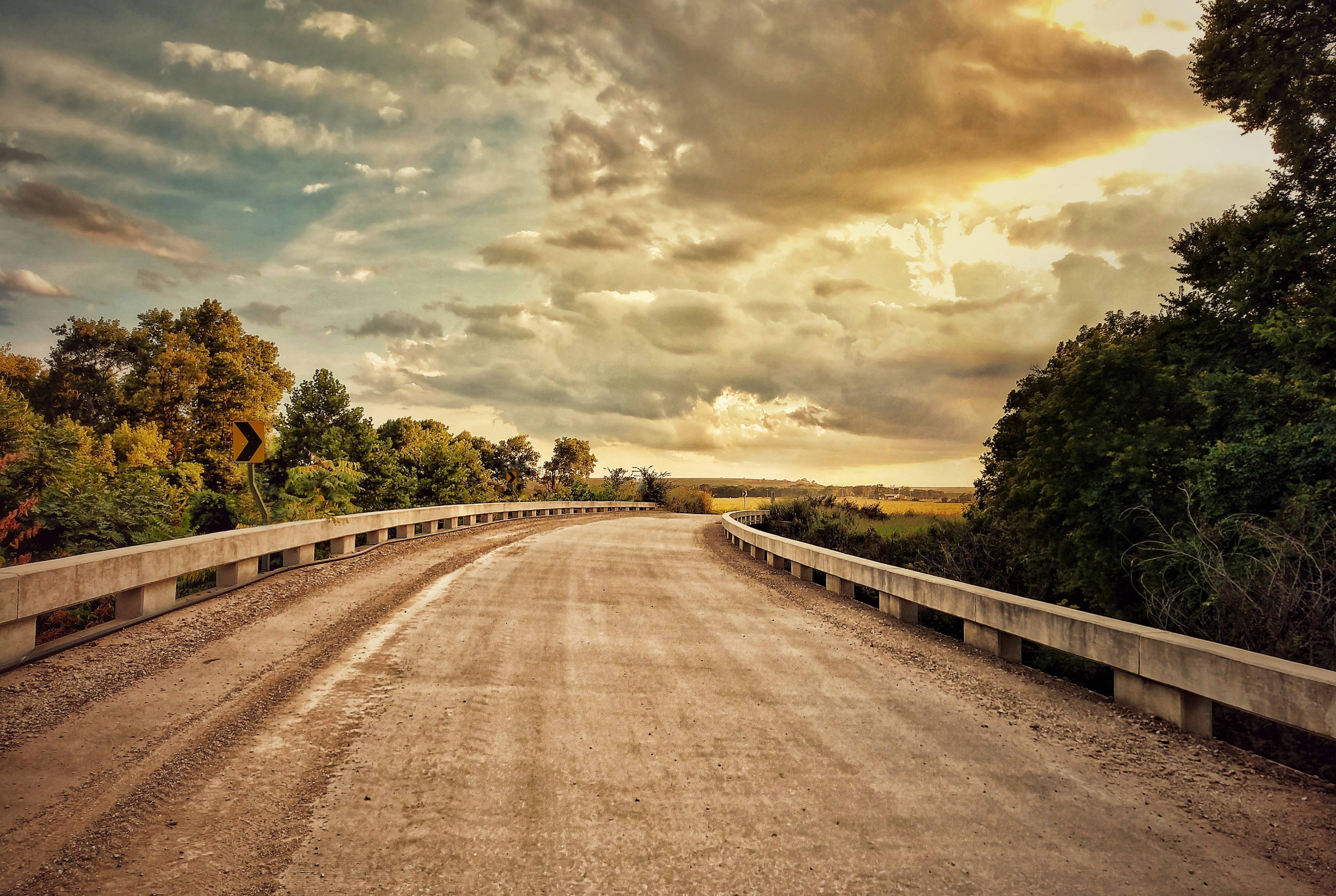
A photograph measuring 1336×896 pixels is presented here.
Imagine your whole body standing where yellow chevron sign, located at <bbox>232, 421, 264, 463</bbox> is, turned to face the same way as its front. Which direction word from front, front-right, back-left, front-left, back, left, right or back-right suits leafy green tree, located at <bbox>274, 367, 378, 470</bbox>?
back

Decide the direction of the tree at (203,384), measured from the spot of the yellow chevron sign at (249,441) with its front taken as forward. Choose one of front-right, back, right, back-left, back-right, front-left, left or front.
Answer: back

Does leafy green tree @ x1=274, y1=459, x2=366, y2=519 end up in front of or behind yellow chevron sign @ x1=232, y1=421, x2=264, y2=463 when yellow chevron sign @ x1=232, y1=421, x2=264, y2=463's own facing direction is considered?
behind

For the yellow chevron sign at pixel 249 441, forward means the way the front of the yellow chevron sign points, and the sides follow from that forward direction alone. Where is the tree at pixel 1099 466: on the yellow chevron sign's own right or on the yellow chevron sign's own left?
on the yellow chevron sign's own left

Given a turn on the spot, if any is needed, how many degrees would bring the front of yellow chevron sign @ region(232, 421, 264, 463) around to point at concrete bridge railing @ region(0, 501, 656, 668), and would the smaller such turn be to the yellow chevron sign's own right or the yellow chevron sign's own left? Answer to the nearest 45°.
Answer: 0° — it already faces it

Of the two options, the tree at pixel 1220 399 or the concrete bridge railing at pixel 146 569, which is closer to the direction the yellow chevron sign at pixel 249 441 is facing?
the concrete bridge railing

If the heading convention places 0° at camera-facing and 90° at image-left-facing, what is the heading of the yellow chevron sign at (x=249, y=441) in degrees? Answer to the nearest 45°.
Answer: approximately 0°
